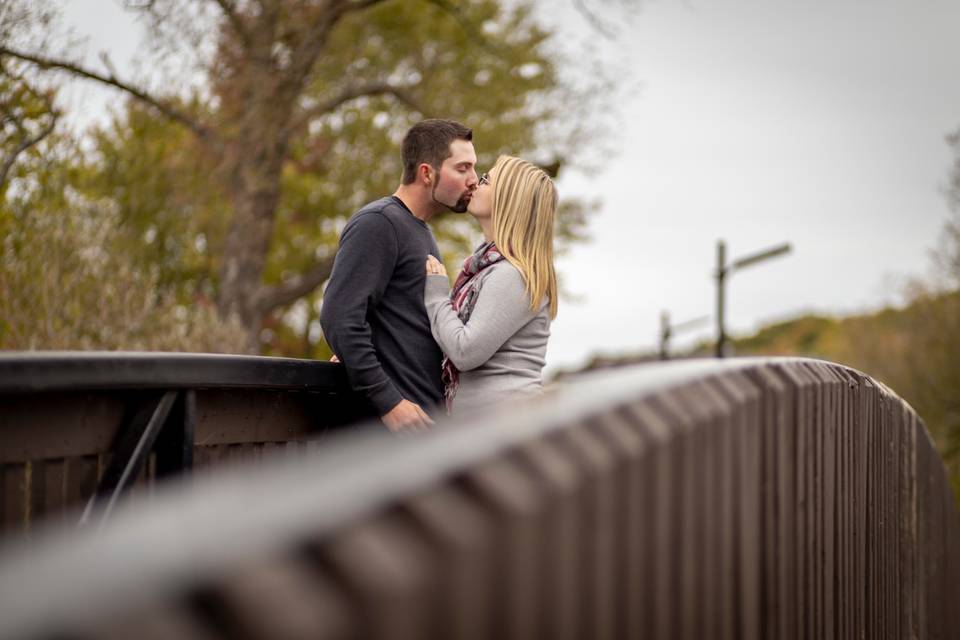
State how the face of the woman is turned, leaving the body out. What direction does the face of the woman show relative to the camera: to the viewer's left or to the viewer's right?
to the viewer's left

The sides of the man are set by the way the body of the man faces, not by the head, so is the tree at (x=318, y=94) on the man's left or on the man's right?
on the man's left

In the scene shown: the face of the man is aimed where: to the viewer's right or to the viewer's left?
to the viewer's right

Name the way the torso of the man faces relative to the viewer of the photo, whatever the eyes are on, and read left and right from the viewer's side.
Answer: facing to the right of the viewer

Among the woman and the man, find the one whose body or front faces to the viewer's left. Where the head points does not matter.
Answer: the woman

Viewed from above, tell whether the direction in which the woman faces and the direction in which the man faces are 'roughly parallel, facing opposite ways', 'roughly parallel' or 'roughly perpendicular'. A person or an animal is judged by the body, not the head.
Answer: roughly parallel, facing opposite ways

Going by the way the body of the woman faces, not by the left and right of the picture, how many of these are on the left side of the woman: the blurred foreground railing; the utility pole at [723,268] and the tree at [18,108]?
1

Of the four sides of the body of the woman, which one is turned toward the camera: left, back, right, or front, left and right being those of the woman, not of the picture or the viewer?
left

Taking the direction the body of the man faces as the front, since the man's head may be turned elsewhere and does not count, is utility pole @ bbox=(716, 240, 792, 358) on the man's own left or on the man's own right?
on the man's own left

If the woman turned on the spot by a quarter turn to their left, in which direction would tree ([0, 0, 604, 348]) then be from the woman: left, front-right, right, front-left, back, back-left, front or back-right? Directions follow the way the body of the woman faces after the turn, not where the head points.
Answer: back

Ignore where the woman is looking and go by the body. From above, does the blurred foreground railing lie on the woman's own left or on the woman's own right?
on the woman's own left

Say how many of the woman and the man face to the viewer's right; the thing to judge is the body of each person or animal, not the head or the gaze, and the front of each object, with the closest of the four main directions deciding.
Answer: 1

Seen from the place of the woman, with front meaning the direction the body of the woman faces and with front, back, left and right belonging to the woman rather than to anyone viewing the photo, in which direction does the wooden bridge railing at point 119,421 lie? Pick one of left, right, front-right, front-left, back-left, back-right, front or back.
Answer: front-left
